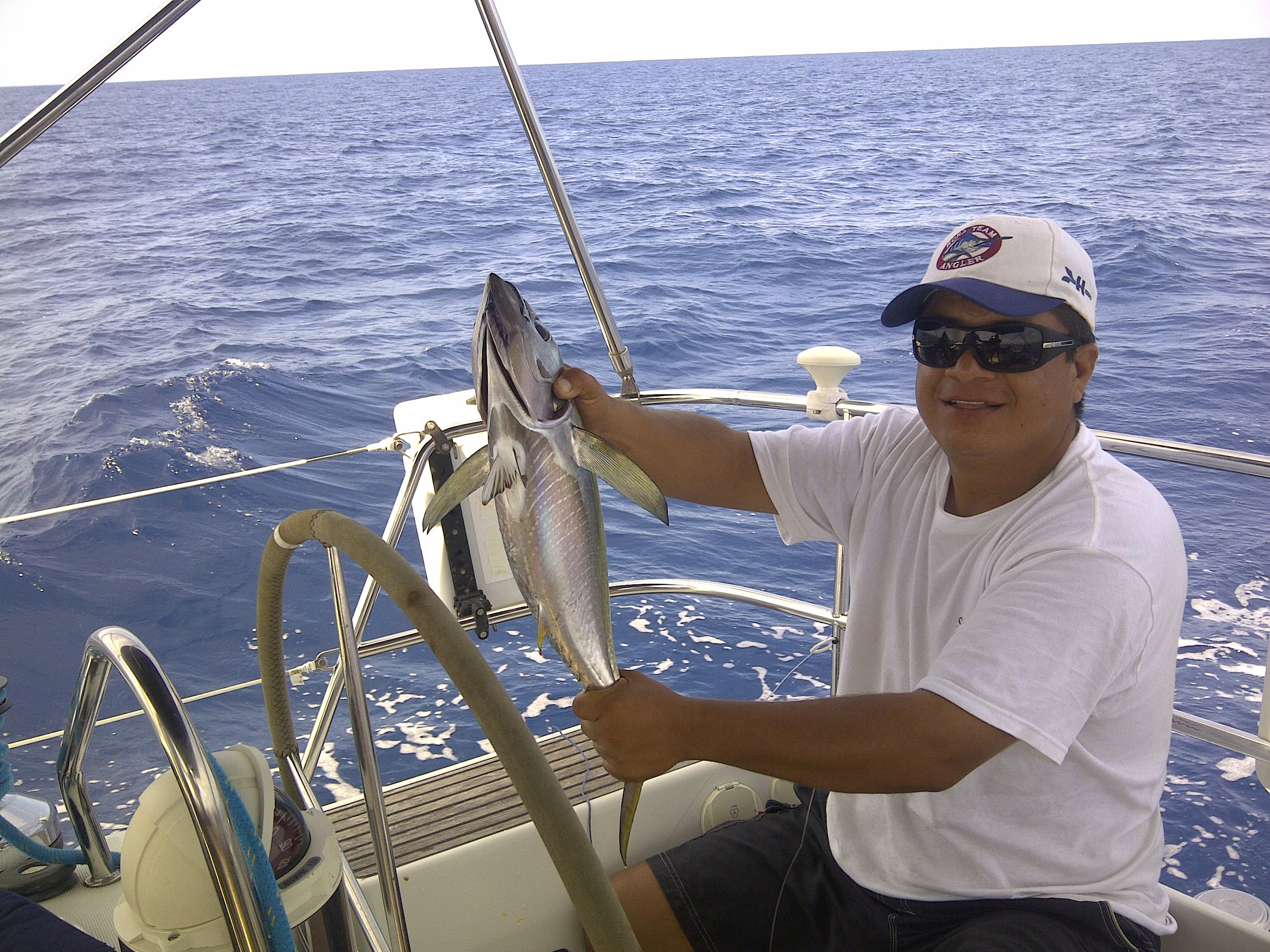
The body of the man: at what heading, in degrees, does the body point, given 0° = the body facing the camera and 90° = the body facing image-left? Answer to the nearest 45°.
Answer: approximately 45°

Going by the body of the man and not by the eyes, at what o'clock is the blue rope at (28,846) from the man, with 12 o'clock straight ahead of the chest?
The blue rope is roughly at 1 o'clock from the man.

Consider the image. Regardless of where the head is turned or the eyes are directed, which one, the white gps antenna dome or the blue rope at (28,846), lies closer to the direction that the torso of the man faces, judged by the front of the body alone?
the blue rope

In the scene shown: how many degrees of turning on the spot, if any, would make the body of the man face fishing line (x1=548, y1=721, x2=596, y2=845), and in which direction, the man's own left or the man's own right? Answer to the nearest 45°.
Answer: approximately 90° to the man's own right

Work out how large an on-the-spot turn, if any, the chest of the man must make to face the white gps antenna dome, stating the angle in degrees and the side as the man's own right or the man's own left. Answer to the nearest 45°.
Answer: approximately 135° to the man's own right
